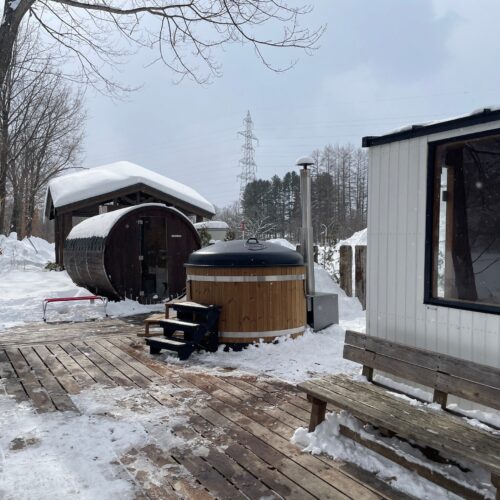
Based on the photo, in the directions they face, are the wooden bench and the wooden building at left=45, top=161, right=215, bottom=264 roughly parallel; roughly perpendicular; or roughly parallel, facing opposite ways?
roughly perpendicular

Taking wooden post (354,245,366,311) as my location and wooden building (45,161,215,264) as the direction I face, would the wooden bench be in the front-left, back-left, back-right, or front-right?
back-left

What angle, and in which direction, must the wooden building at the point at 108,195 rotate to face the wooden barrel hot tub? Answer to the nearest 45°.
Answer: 0° — it already faces it

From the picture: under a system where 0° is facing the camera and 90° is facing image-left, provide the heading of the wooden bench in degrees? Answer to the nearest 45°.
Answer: approximately 45°

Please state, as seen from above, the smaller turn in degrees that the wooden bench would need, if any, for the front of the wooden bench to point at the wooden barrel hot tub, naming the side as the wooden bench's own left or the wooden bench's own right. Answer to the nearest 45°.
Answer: approximately 90° to the wooden bench's own right

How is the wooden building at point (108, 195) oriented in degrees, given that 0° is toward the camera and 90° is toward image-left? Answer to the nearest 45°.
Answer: approximately 0°
